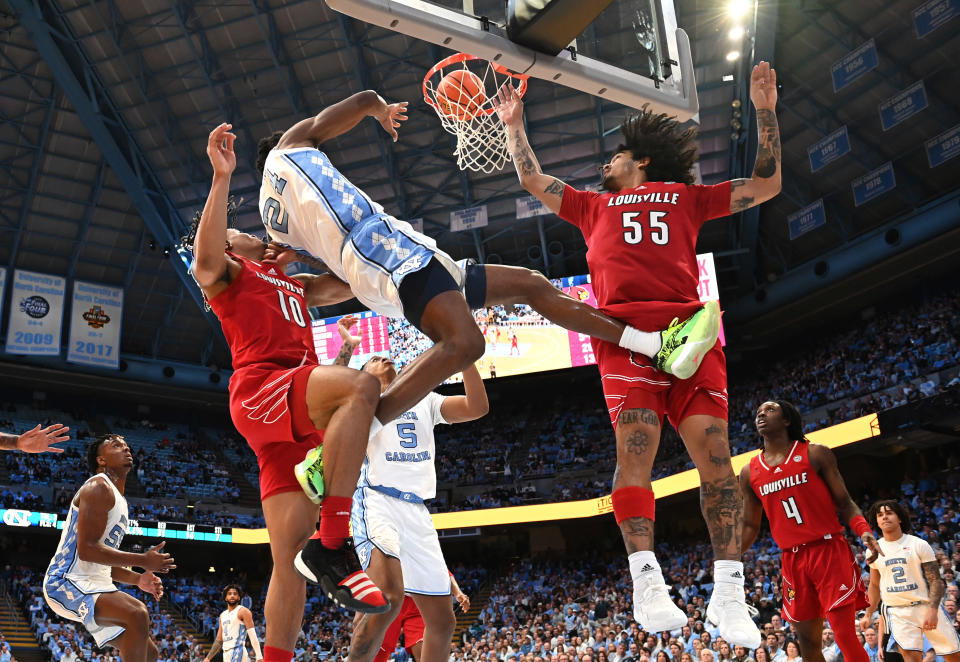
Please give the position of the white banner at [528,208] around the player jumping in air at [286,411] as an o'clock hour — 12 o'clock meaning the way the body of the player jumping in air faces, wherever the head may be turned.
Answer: The white banner is roughly at 8 o'clock from the player jumping in air.

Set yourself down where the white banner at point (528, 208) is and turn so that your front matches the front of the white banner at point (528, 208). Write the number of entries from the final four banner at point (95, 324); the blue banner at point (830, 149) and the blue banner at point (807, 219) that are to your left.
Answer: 2

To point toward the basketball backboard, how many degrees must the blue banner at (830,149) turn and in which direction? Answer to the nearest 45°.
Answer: approximately 45° to its left

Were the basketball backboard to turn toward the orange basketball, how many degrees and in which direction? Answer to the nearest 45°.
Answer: approximately 45° to its right

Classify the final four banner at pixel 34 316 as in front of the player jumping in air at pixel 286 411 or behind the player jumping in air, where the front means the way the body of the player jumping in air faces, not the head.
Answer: behind

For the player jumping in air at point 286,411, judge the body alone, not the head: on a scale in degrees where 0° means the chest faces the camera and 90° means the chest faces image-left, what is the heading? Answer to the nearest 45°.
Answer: approximately 315°

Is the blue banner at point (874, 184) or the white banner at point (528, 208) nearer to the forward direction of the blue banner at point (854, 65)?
the white banner
